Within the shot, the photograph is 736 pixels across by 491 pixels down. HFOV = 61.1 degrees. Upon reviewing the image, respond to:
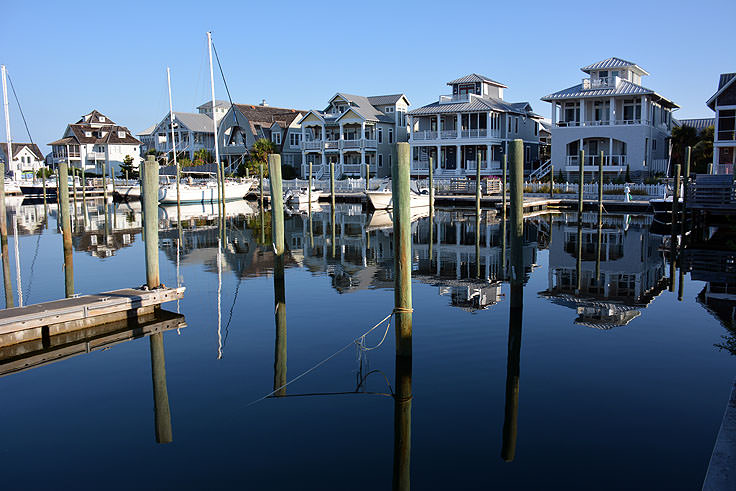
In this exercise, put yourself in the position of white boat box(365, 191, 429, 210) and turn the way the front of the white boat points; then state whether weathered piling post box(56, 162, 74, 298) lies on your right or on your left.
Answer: on your left

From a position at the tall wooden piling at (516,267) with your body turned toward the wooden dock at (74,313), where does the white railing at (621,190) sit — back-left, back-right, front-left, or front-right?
back-right

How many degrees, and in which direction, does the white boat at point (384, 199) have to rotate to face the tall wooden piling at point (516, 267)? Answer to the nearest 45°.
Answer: approximately 90° to its left

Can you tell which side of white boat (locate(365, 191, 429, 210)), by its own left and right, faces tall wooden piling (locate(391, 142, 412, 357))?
left

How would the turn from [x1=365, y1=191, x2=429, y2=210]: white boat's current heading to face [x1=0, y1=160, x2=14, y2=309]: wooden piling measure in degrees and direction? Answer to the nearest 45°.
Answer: approximately 45° to its left

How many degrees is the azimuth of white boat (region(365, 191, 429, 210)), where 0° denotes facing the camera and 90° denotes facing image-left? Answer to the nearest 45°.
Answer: approximately 90°

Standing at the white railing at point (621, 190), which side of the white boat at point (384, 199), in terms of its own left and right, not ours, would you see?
back

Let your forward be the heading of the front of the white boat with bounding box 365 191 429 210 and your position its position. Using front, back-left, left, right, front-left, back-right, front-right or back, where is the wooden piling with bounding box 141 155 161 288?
left

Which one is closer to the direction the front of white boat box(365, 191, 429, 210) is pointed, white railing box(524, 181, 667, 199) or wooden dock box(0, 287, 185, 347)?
the wooden dock
